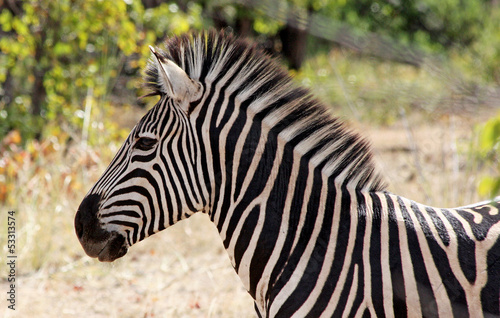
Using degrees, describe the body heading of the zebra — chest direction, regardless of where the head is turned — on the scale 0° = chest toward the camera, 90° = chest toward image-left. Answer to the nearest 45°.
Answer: approximately 90°
